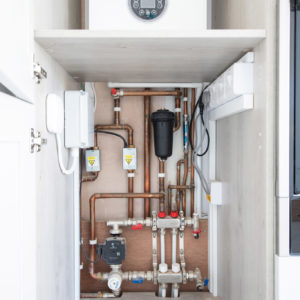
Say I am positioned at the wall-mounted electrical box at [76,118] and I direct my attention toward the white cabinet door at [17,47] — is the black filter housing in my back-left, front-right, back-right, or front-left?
back-left

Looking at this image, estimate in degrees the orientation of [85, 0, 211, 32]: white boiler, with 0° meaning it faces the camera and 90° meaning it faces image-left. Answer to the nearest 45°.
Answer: approximately 0°
